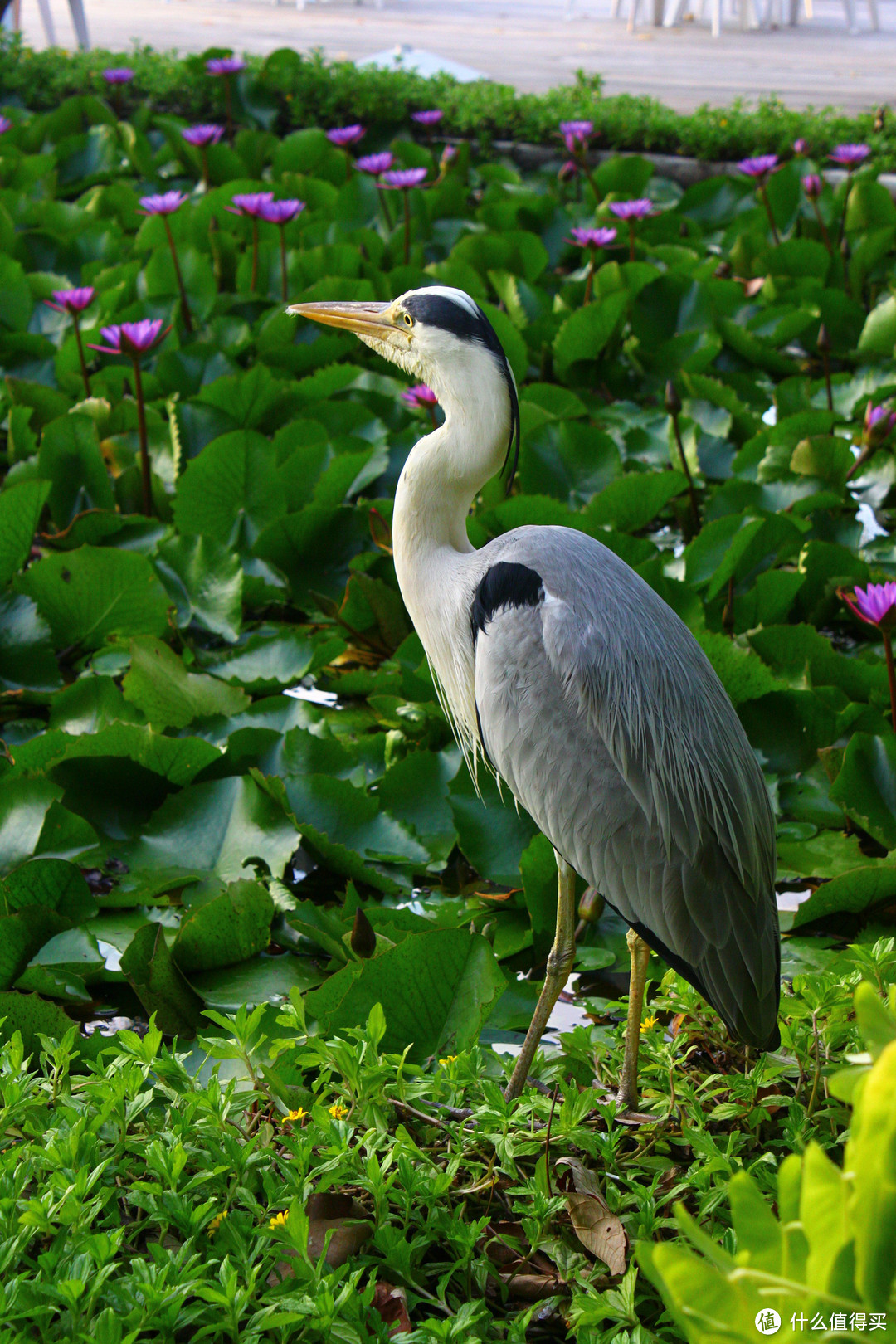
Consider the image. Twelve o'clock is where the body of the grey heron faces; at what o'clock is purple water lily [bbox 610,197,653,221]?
The purple water lily is roughly at 3 o'clock from the grey heron.

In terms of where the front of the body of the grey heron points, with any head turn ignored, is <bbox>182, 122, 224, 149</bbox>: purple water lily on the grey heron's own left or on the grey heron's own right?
on the grey heron's own right

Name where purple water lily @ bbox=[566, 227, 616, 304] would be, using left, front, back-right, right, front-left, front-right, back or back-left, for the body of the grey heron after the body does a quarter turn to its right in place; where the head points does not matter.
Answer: front

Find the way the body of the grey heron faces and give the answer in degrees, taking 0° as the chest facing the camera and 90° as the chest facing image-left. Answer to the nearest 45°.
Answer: approximately 90°

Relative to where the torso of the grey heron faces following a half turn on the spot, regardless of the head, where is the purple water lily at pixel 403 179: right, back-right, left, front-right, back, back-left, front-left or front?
left

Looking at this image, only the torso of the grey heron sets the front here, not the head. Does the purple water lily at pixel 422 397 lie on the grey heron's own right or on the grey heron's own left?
on the grey heron's own right
